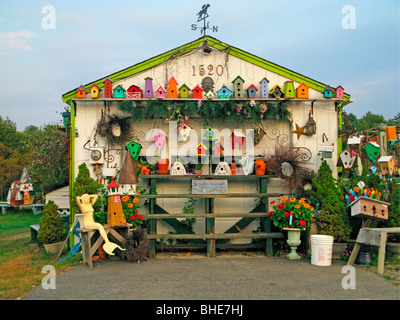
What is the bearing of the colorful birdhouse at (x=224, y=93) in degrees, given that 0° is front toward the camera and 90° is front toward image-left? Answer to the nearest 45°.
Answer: approximately 0°

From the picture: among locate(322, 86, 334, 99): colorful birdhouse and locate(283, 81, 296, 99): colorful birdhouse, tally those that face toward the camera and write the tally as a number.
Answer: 2

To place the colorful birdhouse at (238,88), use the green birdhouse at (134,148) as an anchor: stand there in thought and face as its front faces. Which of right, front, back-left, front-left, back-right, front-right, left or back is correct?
left

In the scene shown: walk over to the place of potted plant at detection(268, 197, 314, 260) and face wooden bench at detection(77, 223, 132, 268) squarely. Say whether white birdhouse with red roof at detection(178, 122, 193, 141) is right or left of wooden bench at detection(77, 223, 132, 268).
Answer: right
